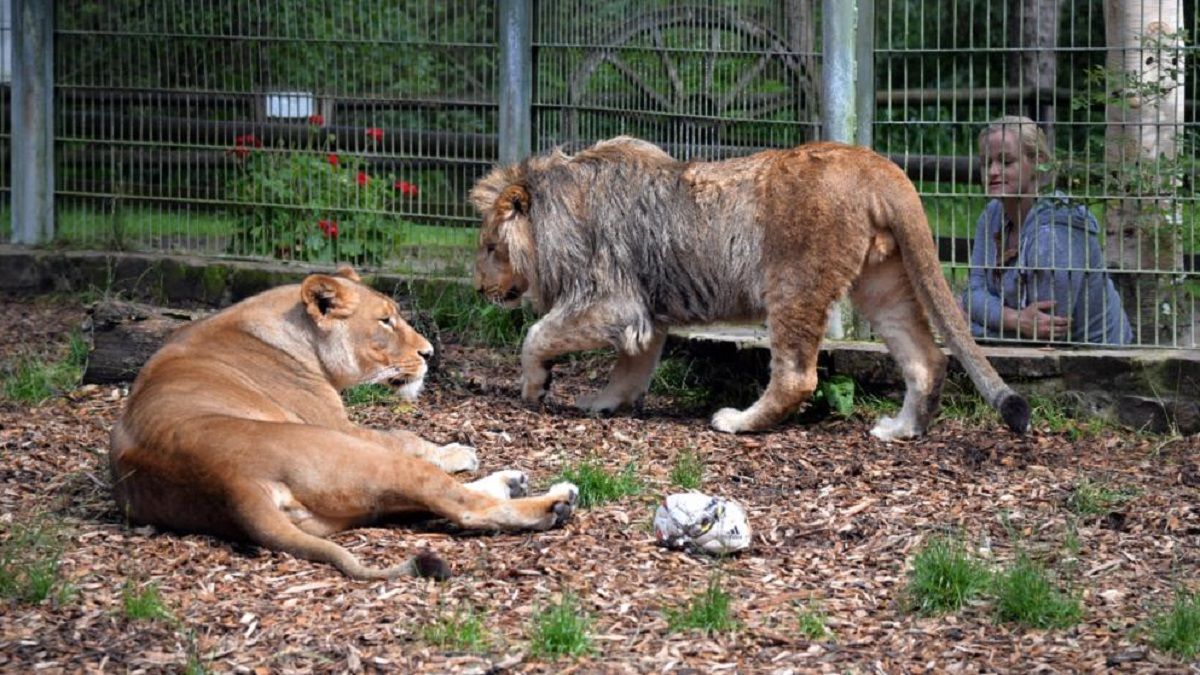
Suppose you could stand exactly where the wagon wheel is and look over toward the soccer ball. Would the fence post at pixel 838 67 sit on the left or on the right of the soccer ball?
left

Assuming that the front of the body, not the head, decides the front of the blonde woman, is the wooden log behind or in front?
in front

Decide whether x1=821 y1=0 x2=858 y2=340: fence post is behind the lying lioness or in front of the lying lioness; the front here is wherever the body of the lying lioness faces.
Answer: in front

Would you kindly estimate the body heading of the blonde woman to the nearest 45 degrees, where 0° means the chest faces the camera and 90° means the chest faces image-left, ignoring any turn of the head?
approximately 45°

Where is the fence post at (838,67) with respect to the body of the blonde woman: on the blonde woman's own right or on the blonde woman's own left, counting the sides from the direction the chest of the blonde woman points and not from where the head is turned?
on the blonde woman's own right

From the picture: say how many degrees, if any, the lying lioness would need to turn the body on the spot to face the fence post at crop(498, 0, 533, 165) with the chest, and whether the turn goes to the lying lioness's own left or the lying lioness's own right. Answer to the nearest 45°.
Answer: approximately 45° to the lying lioness's own left

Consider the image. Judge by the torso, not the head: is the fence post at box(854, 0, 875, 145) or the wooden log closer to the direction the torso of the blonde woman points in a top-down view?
the wooden log

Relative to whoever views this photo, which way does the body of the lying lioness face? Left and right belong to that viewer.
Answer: facing away from the viewer and to the right of the viewer

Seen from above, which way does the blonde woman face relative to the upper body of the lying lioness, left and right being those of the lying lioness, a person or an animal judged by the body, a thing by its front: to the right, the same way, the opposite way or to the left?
the opposite way
